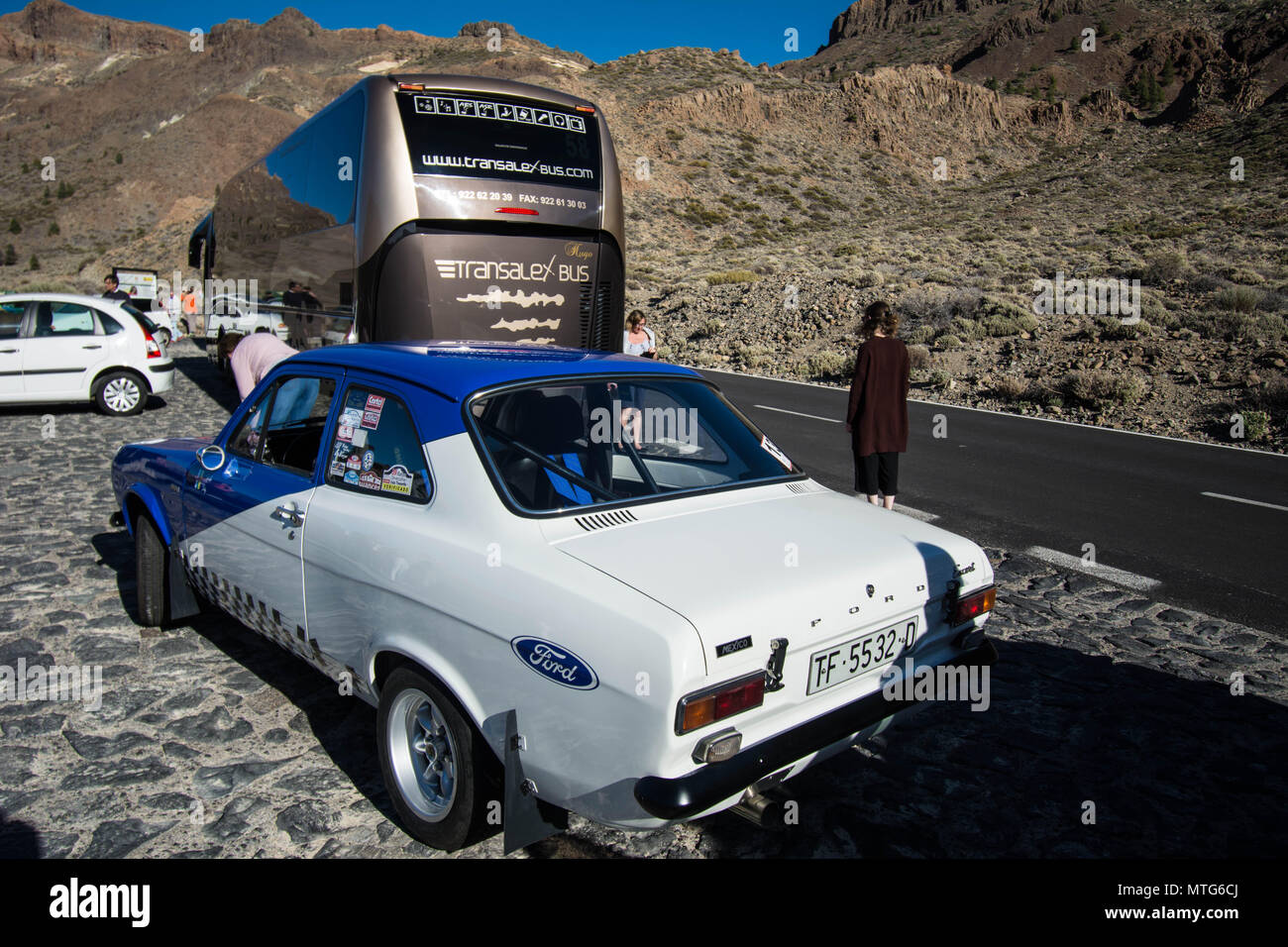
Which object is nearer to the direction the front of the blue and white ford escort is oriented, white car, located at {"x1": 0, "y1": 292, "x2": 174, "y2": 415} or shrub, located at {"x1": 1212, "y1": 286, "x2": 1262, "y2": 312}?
the white car

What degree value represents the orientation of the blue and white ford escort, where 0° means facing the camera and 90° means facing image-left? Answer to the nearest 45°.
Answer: approximately 135°

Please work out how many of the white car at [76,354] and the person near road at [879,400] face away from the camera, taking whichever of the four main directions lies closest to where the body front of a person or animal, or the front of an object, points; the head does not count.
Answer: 1

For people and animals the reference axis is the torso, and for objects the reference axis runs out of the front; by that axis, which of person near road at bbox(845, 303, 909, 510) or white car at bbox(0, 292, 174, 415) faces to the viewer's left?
the white car

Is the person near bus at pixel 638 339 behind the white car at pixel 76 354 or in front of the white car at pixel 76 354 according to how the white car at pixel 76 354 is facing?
behind

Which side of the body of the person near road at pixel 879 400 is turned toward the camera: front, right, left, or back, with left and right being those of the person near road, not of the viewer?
back

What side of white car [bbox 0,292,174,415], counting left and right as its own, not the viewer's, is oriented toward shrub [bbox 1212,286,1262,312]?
back

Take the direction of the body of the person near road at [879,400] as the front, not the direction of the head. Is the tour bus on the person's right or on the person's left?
on the person's left

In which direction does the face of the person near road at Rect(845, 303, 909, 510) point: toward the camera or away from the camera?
away from the camera

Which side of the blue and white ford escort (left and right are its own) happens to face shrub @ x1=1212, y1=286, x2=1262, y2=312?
right

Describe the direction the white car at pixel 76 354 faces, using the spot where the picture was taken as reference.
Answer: facing to the left of the viewer

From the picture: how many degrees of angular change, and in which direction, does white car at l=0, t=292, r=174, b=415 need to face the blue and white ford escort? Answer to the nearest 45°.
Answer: approximately 90° to its left
